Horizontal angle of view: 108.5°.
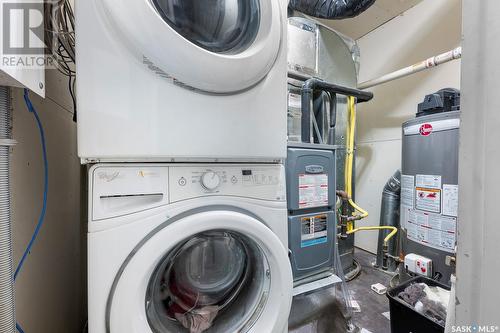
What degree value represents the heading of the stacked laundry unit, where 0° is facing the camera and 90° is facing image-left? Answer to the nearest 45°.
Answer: approximately 0°

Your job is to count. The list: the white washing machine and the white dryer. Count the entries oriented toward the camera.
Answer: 2

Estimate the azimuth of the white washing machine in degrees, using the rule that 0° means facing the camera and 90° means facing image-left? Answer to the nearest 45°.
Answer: approximately 0°
